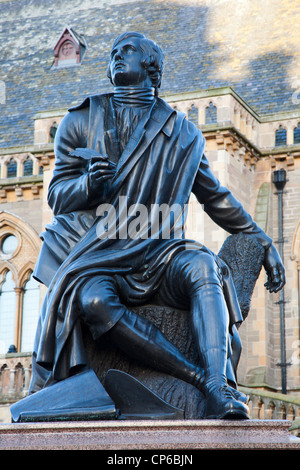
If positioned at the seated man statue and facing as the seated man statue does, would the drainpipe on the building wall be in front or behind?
behind

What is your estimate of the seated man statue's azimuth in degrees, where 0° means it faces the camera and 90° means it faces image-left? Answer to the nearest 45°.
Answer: approximately 0°
